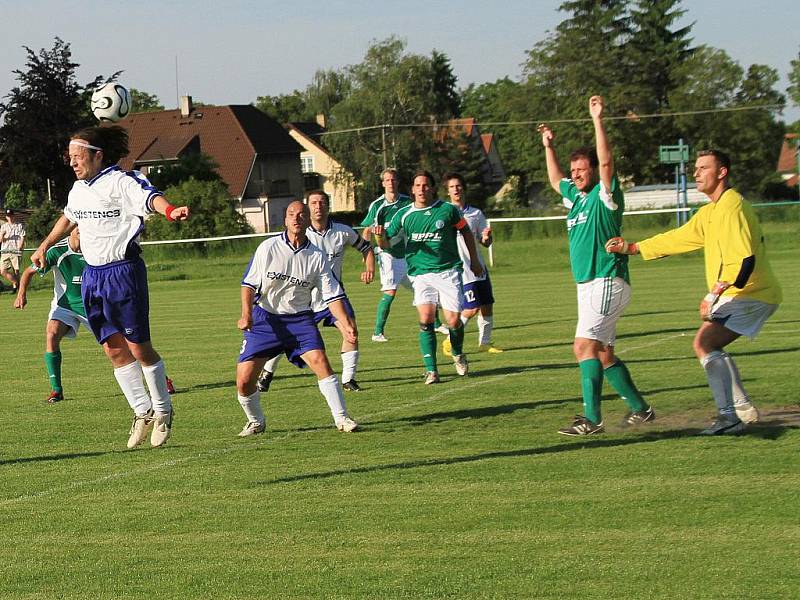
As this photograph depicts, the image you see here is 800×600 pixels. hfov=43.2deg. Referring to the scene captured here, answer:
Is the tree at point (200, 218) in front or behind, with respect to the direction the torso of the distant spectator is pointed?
behind

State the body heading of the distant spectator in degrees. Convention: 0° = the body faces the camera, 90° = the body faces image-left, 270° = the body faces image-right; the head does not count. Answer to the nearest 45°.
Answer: approximately 0°

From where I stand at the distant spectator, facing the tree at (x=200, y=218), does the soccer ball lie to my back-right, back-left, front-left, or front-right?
back-right

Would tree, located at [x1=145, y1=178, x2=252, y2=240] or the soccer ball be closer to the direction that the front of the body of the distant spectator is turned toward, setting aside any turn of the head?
the soccer ball

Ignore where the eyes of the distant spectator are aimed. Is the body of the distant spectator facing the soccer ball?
yes
